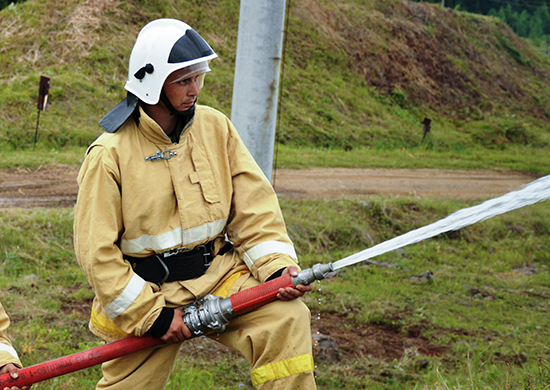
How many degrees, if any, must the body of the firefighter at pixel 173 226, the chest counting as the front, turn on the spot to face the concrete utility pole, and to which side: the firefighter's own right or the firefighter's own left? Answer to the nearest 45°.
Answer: approximately 135° to the firefighter's own left

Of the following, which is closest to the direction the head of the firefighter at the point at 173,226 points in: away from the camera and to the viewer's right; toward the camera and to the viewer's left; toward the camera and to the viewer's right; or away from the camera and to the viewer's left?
toward the camera and to the viewer's right

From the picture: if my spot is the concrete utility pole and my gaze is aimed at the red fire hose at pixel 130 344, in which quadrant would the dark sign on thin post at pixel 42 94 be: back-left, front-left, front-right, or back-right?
back-right

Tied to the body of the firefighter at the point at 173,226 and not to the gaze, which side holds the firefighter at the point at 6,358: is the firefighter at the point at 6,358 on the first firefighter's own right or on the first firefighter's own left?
on the first firefighter's own right

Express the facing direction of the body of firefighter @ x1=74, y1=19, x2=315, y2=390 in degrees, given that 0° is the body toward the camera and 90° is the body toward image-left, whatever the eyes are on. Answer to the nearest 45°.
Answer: approximately 315°

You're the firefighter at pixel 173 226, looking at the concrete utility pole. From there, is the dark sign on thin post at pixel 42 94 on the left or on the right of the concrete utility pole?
left
